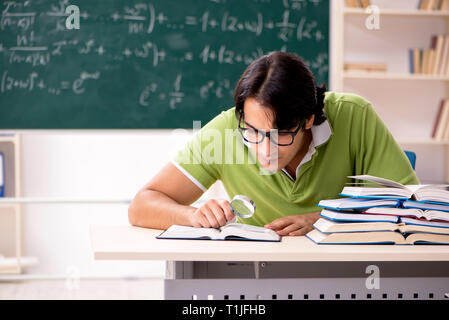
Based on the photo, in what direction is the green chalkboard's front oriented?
toward the camera

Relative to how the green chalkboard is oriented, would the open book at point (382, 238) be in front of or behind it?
in front

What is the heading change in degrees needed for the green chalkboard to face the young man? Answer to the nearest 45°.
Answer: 0° — it already faces them

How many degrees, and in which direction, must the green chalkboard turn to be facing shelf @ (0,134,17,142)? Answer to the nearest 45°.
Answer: approximately 90° to its right

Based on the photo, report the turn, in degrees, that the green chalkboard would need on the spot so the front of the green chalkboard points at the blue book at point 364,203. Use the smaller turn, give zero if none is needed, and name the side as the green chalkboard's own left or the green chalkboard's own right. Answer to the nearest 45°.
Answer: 0° — it already faces it

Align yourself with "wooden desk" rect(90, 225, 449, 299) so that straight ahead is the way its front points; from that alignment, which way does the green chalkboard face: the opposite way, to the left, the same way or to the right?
the opposite way

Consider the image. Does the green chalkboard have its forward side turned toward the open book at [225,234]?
yes

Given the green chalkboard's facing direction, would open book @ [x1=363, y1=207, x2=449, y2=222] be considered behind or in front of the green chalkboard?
in front

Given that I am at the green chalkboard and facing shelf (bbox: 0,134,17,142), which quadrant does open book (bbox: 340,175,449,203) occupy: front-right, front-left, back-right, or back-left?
back-left

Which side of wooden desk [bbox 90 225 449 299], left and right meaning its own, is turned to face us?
back

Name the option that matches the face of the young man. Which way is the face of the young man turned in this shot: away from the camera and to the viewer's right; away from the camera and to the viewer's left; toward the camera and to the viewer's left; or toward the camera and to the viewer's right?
toward the camera and to the viewer's left

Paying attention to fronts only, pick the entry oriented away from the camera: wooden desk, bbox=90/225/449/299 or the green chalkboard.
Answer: the wooden desk
